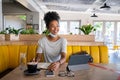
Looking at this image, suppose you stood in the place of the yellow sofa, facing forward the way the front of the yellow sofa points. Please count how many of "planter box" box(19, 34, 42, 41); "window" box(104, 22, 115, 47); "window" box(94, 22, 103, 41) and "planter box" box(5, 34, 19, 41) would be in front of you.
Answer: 0

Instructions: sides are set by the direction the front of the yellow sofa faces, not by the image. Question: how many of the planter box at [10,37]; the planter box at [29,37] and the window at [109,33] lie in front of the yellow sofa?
0

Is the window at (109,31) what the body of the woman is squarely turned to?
no

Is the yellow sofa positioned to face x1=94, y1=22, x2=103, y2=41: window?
no

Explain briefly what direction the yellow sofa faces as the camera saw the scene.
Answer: facing the viewer

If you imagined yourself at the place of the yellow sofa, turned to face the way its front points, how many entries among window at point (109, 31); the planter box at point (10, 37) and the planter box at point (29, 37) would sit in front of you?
0

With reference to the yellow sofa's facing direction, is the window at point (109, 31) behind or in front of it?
behind

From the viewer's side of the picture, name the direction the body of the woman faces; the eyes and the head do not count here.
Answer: toward the camera

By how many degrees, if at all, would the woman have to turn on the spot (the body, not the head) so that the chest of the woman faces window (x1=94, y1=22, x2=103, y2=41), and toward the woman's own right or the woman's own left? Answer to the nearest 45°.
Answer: approximately 180°

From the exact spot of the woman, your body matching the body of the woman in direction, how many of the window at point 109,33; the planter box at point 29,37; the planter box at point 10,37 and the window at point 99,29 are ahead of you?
0

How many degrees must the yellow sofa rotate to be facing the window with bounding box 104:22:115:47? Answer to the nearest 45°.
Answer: approximately 135° to its left

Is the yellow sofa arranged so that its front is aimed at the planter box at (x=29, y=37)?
no
